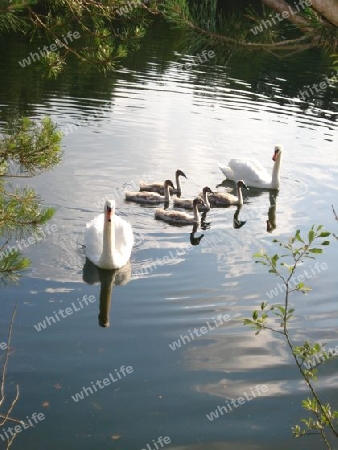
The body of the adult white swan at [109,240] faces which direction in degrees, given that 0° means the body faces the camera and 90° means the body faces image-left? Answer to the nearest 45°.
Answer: approximately 0°

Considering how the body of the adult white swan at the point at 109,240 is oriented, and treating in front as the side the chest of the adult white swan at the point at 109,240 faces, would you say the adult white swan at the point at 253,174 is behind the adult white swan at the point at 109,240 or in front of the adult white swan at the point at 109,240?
behind
